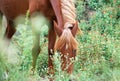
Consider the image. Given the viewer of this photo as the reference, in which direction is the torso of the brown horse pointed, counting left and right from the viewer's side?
facing the viewer and to the right of the viewer
